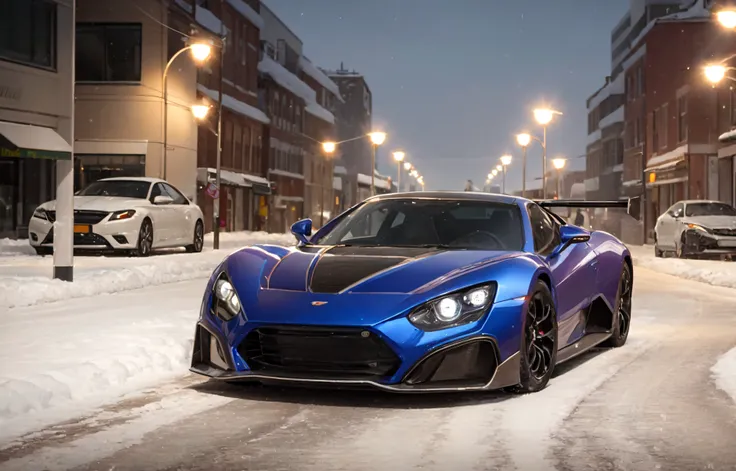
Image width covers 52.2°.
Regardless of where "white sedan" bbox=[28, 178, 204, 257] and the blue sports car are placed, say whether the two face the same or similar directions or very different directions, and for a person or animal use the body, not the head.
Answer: same or similar directions

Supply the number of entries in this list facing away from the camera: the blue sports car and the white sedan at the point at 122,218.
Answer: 0

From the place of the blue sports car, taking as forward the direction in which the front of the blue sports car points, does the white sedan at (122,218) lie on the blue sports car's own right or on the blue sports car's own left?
on the blue sports car's own right

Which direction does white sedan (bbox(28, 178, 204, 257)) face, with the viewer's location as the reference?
facing the viewer and to the left of the viewer

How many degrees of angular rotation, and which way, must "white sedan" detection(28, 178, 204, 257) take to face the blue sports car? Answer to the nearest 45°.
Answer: approximately 45° to its left
